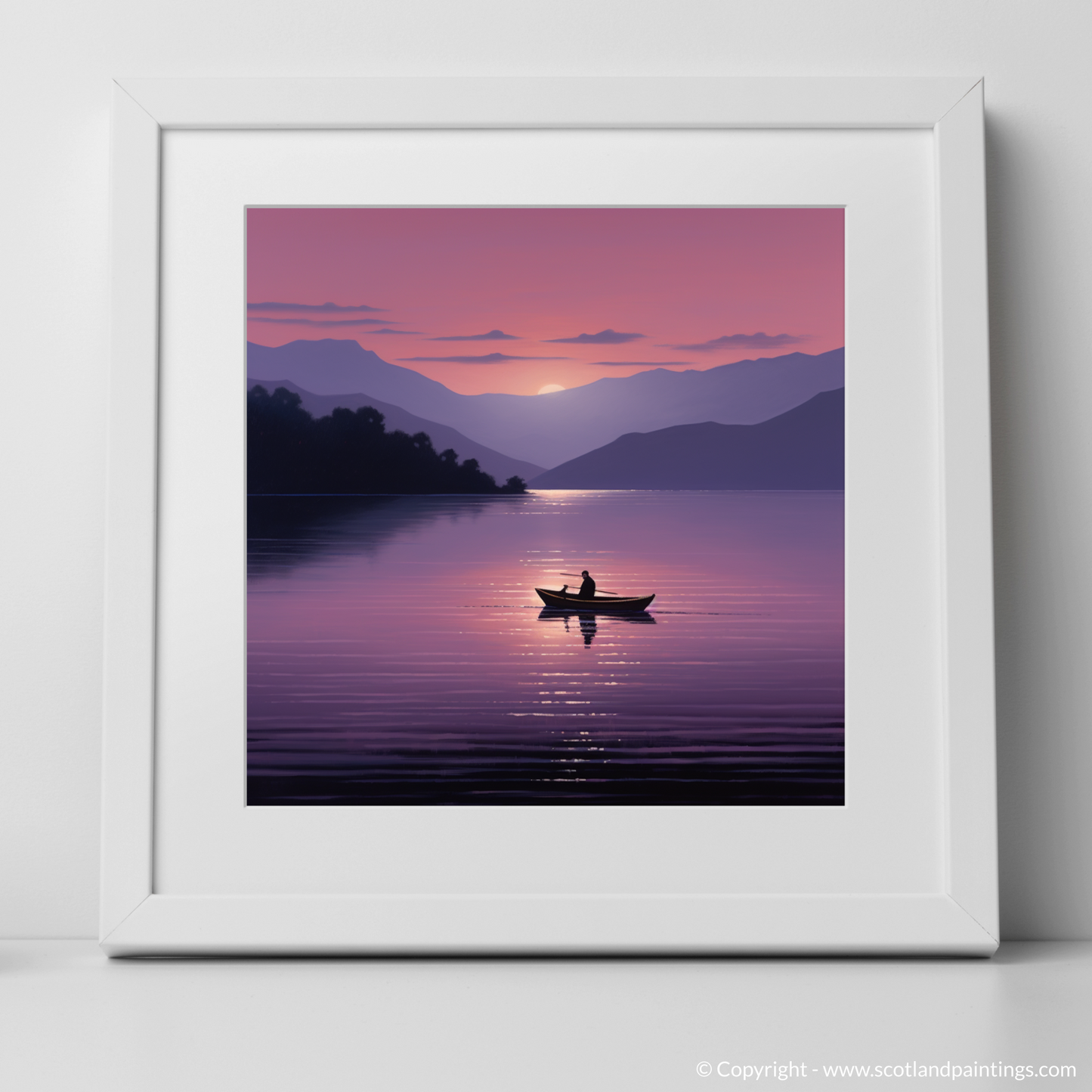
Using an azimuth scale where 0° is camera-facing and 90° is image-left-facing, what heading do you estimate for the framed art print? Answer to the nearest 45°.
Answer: approximately 0°
